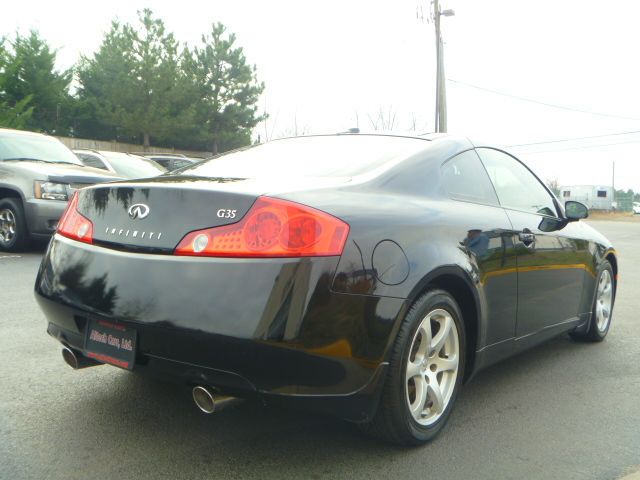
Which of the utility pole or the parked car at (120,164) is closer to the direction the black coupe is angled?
the utility pole

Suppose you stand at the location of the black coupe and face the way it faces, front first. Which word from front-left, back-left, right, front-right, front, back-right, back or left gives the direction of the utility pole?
front-left

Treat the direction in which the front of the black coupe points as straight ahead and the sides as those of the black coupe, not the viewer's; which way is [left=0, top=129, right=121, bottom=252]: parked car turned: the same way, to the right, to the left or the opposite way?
to the right

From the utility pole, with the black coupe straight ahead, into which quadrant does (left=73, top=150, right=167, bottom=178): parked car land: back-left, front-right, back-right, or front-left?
front-right

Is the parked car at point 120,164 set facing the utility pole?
no

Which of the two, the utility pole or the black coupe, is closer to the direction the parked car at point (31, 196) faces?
the black coupe

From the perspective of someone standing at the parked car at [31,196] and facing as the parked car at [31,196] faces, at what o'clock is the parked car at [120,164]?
the parked car at [120,164] is roughly at 8 o'clock from the parked car at [31,196].

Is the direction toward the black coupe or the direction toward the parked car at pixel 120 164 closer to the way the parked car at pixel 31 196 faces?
the black coupe

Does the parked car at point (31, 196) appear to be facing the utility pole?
no

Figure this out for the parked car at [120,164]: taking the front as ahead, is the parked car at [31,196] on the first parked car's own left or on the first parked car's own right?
on the first parked car's own right

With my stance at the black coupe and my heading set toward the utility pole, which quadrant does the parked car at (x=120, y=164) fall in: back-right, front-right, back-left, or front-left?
front-left

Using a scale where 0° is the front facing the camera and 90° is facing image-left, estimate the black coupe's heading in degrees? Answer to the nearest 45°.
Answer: approximately 225°

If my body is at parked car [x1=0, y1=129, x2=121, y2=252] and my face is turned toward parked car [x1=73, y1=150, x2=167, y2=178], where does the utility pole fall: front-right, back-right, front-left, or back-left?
front-right

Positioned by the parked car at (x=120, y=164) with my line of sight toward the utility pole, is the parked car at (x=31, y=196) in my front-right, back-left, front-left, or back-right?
back-right

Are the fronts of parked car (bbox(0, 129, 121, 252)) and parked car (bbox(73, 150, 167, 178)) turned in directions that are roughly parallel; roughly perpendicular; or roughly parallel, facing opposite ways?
roughly parallel

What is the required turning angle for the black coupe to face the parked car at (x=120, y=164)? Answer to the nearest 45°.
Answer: approximately 45° to its left
